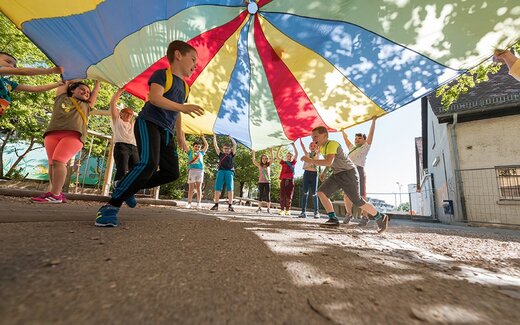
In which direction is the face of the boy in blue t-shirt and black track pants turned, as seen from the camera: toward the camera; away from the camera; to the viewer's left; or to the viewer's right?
to the viewer's right

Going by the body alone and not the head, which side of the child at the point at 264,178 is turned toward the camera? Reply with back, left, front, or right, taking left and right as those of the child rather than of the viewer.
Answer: front

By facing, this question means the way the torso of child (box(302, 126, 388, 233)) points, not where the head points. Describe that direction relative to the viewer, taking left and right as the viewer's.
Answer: facing to the left of the viewer

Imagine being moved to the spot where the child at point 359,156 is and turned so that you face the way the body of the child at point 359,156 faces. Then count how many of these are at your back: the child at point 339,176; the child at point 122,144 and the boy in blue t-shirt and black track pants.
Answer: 0

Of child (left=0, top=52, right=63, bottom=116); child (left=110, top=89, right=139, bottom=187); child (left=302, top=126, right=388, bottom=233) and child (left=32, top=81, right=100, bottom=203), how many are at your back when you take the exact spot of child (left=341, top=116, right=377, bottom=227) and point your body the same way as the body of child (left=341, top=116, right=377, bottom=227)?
0

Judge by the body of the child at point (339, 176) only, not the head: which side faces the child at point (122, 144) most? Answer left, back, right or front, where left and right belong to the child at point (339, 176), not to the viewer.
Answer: front

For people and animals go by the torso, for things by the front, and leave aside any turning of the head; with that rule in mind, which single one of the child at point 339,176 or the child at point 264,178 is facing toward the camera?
the child at point 264,178

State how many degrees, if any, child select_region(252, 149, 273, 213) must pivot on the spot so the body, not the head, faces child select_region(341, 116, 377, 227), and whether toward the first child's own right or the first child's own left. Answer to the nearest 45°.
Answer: approximately 45° to the first child's own left

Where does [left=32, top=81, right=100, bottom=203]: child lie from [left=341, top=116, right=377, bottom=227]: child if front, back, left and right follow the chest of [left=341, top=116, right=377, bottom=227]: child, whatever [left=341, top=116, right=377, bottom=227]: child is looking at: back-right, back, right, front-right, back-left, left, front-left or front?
front

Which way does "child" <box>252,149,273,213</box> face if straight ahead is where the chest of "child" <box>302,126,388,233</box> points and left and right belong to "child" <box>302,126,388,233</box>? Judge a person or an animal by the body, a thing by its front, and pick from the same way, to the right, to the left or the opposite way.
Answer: to the left

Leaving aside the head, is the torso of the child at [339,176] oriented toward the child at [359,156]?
no

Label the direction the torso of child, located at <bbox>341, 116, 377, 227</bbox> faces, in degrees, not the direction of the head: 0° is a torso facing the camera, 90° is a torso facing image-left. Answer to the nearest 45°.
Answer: approximately 45°

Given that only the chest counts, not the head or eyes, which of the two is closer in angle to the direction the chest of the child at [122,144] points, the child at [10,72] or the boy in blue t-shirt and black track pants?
the boy in blue t-shirt and black track pants

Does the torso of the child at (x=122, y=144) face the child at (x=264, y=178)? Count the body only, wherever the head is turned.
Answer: no
